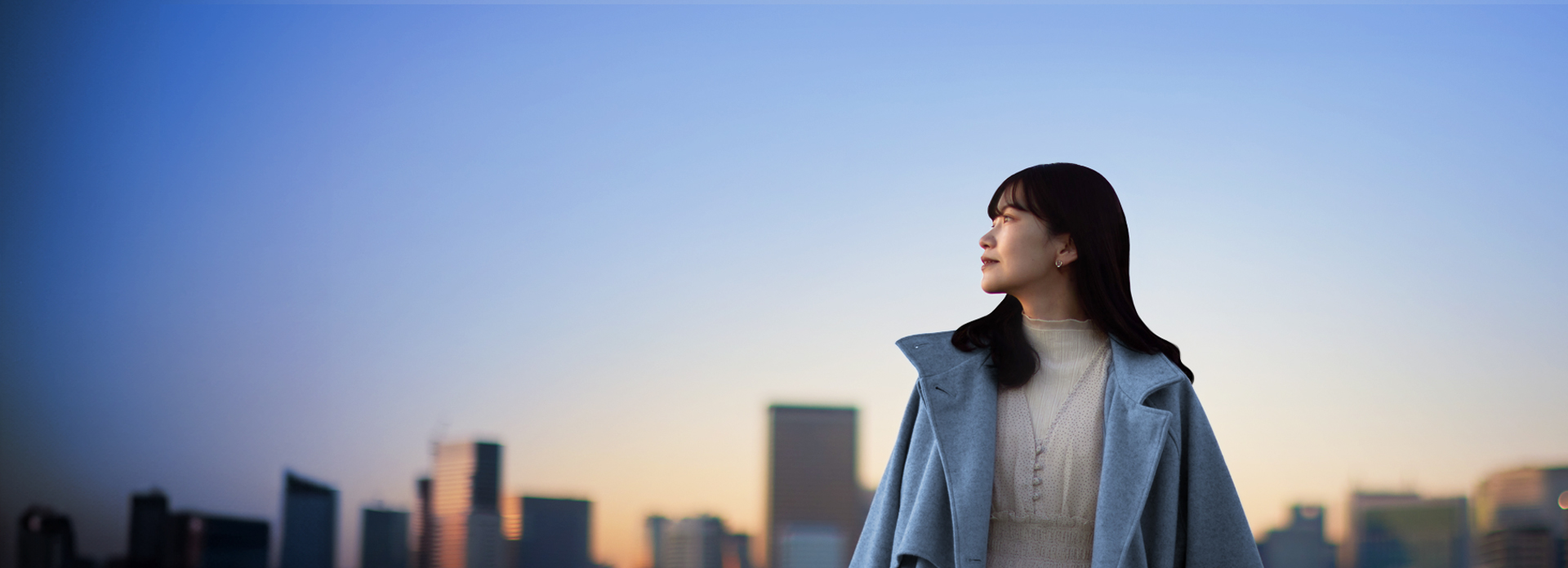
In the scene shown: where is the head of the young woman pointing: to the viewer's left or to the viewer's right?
to the viewer's left

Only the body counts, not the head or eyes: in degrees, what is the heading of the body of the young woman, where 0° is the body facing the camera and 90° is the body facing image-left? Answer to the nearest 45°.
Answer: approximately 0°
